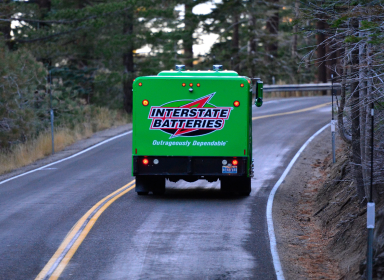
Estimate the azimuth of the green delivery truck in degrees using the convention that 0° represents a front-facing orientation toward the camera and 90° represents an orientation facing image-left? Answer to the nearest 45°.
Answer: approximately 180°

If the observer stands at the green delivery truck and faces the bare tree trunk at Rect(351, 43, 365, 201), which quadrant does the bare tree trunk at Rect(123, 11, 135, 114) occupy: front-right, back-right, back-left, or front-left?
back-left

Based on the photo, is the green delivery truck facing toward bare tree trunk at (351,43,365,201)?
no

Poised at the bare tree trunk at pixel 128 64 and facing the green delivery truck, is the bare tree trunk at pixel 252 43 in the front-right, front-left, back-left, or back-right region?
back-left

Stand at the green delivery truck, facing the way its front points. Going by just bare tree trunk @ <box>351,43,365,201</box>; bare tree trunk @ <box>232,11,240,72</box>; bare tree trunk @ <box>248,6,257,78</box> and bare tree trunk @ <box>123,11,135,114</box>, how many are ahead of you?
3

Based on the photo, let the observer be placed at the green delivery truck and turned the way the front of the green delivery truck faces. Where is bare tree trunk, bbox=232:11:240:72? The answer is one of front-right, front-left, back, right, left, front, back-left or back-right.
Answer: front

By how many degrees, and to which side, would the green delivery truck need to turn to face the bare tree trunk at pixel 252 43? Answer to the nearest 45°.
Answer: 0° — it already faces it

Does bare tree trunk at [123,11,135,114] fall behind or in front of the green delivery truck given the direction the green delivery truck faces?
in front

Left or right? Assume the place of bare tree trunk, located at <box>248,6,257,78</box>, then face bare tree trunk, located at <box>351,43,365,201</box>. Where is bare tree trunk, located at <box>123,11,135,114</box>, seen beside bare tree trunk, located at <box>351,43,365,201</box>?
right

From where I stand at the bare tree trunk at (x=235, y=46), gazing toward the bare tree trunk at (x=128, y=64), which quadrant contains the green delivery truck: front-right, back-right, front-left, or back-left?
front-left
